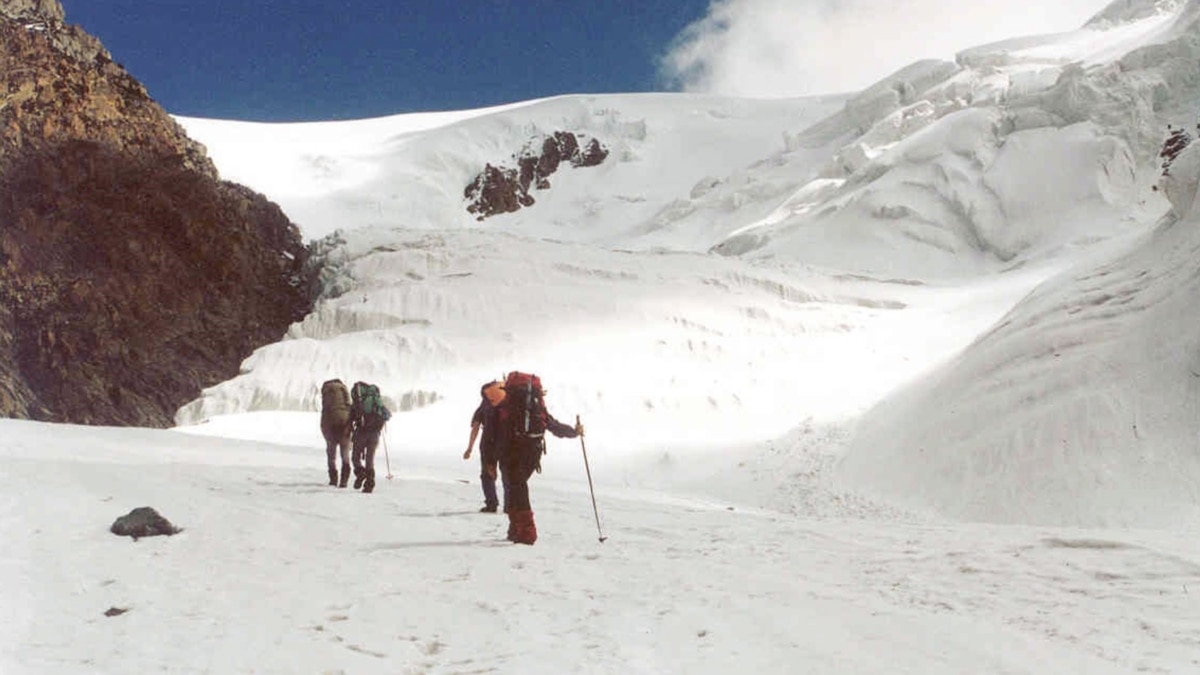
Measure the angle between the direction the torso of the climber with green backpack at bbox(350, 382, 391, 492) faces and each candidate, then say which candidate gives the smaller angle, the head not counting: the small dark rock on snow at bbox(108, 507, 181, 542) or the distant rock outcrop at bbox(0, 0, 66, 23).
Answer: the distant rock outcrop

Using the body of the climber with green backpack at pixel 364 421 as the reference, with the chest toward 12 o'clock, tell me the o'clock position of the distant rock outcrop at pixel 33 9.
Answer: The distant rock outcrop is roughly at 11 o'clock from the climber with green backpack.

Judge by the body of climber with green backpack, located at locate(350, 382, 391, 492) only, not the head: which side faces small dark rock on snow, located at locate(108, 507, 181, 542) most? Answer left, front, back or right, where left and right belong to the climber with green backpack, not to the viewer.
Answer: back

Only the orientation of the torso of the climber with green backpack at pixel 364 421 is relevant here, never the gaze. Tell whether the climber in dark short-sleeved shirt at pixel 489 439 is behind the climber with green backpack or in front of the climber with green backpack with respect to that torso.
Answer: behind

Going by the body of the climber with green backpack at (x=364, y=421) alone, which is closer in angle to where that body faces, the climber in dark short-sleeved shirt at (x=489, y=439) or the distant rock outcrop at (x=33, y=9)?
the distant rock outcrop

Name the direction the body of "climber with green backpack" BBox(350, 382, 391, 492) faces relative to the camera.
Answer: away from the camera

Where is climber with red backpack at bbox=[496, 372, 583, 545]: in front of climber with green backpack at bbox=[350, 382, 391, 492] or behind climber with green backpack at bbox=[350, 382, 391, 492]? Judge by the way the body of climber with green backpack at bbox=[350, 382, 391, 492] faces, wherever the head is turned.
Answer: behind

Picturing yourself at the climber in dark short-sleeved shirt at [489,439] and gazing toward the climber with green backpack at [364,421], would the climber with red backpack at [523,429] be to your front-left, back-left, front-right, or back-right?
back-left

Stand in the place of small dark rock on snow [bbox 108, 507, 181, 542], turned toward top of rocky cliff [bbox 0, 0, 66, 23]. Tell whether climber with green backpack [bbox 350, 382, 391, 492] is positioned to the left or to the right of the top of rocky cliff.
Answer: right
